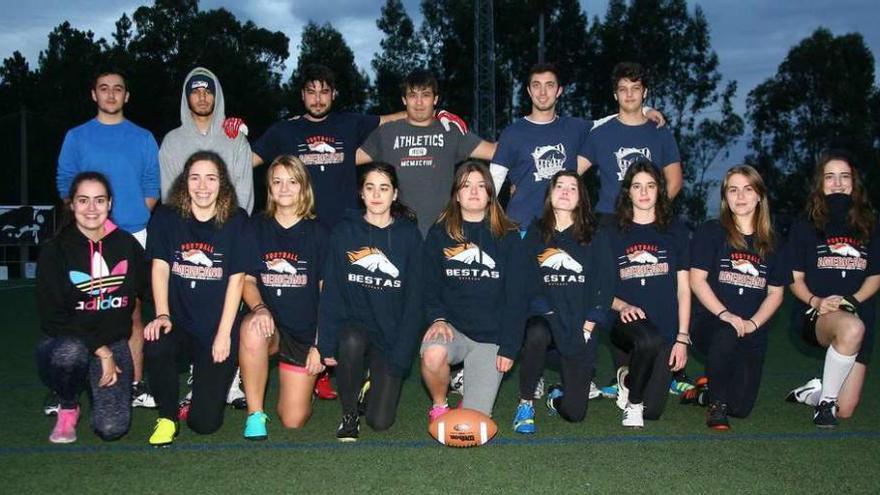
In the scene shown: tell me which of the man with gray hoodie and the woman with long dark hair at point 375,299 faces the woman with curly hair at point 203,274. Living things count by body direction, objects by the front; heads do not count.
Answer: the man with gray hoodie

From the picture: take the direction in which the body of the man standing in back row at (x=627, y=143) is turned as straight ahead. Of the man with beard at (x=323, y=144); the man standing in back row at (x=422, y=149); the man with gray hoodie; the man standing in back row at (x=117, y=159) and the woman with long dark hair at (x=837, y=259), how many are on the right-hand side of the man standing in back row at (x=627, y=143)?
4

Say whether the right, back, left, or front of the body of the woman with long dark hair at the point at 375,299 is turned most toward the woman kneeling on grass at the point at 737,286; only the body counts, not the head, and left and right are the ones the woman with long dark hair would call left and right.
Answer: left

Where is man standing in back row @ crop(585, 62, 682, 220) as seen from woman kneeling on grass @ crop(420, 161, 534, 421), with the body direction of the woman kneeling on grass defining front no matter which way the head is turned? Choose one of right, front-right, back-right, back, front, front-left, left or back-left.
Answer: back-left

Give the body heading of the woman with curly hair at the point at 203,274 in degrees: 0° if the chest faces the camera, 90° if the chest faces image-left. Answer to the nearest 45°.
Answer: approximately 0°

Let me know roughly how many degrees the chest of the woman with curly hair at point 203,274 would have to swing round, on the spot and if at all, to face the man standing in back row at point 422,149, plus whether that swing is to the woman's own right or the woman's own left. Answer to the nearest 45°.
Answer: approximately 135° to the woman's own left
